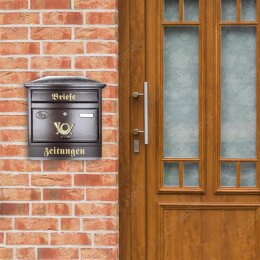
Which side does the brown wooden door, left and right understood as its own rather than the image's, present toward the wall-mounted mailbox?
right

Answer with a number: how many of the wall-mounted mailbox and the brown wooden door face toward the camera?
2

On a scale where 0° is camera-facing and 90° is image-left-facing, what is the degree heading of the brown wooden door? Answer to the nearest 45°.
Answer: approximately 0°

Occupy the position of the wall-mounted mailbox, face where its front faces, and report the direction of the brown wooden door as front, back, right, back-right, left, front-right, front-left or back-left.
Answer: left

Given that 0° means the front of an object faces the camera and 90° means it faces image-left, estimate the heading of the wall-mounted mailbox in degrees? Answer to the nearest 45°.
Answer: approximately 0°
